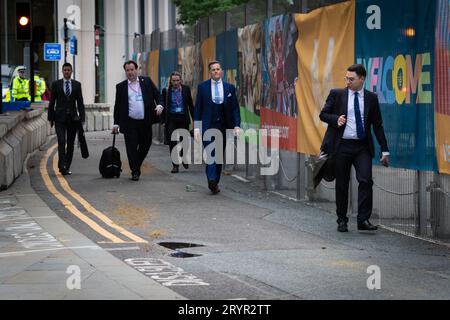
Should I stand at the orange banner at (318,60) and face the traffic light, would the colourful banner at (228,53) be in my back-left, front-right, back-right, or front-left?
front-right

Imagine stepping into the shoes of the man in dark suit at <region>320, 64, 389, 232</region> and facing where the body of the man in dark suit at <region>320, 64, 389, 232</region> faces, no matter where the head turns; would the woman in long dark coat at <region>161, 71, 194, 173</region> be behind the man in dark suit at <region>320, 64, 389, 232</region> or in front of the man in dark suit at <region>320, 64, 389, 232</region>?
behind

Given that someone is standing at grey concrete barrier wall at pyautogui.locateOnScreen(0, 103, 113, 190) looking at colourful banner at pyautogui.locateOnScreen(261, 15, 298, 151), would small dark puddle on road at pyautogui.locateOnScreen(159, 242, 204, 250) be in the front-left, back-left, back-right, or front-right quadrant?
front-right

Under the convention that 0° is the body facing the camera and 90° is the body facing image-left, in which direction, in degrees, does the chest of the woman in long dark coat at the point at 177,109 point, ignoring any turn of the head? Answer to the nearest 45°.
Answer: approximately 0°

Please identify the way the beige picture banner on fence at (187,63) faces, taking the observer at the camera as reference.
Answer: facing the viewer and to the left of the viewer

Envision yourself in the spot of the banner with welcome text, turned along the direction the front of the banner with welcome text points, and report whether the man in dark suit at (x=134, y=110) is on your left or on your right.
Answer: on your right

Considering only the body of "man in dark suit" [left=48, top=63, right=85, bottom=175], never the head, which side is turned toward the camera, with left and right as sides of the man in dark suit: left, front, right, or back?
front

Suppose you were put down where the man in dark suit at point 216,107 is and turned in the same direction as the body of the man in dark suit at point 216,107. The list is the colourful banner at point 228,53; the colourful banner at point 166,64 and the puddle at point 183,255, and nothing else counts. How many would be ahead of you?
1

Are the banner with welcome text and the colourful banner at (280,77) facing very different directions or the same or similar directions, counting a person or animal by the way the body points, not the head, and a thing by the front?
same or similar directions

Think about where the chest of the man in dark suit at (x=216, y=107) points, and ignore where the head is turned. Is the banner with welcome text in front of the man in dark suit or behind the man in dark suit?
in front

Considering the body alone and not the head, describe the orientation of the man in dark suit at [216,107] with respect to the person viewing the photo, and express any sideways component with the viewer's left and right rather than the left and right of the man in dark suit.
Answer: facing the viewer

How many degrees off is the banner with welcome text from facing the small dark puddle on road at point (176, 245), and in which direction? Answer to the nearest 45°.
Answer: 0° — it already faces it

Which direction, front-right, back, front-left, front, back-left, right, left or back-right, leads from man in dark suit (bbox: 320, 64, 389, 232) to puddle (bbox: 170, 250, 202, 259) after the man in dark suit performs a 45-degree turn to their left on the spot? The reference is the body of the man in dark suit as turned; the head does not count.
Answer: right

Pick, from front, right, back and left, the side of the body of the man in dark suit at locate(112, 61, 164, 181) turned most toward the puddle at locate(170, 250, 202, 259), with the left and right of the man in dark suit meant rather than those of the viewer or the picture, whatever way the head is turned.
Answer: front
